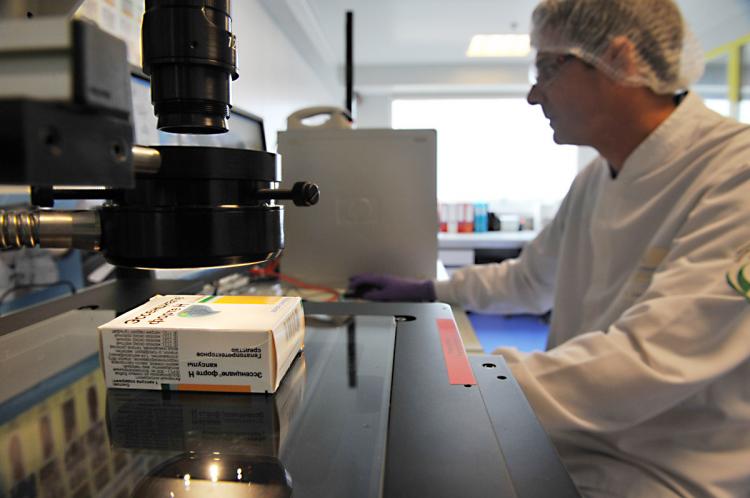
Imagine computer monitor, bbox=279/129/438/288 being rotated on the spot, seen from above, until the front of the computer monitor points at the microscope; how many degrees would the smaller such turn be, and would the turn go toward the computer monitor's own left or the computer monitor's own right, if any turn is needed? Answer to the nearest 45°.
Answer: approximately 180°

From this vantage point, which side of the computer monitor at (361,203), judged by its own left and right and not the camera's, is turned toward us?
back

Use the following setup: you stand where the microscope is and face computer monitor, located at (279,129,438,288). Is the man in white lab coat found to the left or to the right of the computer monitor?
right

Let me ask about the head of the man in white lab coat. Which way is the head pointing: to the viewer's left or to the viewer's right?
to the viewer's left

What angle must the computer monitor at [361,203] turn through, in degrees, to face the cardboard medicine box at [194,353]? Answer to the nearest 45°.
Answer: approximately 180°
